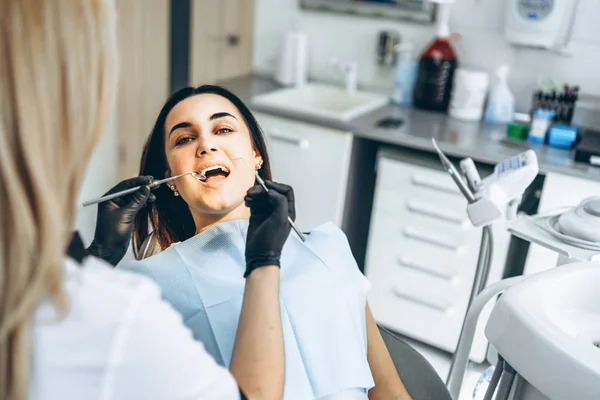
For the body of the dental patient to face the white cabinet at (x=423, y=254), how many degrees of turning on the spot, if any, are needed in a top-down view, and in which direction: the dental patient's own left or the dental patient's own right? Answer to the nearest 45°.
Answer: approximately 135° to the dental patient's own left

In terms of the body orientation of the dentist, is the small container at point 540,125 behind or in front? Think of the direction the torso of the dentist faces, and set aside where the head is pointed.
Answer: in front

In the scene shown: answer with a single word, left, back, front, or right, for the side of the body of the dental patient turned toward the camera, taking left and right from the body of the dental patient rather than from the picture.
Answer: front

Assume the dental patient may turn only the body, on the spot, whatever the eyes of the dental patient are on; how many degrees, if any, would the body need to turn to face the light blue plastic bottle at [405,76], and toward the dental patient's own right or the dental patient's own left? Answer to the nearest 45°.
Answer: approximately 180°

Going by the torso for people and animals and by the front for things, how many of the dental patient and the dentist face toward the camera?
1

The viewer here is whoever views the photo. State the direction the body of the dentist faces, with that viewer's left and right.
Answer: facing away from the viewer and to the right of the viewer

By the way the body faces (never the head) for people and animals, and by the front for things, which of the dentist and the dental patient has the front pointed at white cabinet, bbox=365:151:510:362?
the dentist

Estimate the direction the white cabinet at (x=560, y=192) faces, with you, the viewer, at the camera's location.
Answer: facing the viewer and to the left of the viewer

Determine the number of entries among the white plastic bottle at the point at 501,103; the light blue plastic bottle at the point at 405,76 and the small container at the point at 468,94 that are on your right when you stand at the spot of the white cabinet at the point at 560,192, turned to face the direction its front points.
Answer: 3

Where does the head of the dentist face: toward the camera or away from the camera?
away from the camera

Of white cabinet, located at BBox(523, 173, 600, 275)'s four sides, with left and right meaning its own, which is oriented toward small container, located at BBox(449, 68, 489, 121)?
right

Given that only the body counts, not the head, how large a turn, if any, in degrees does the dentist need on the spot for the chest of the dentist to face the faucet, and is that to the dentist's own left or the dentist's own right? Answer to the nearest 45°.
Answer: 0° — they already face it
